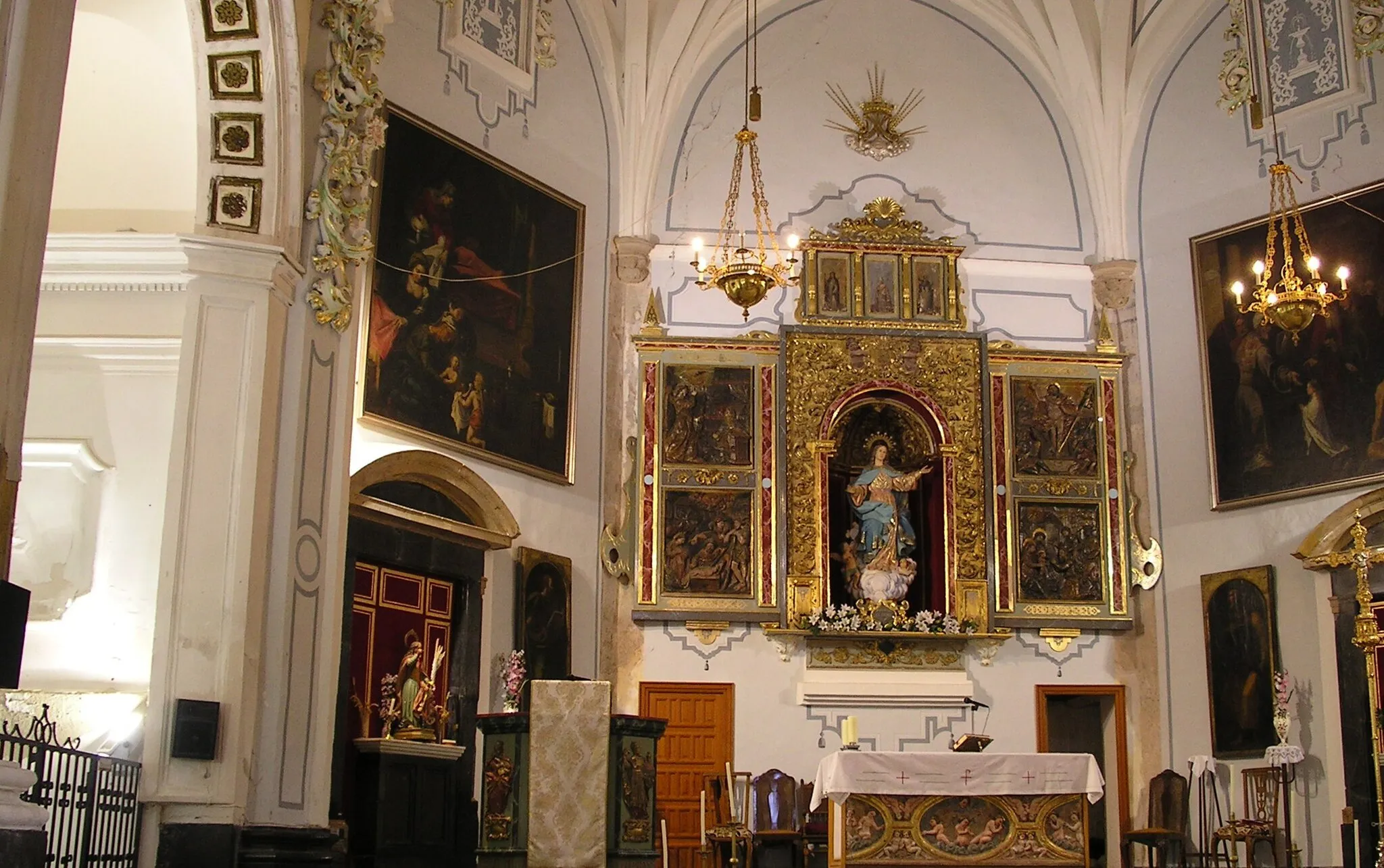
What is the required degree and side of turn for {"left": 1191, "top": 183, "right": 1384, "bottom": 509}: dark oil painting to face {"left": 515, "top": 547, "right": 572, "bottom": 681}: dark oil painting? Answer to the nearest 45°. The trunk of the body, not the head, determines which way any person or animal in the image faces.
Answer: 0° — it already faces it

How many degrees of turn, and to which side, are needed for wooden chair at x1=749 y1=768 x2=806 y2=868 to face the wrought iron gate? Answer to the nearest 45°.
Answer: approximately 45° to its right

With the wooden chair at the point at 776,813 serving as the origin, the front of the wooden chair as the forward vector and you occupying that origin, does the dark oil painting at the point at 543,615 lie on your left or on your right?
on your right

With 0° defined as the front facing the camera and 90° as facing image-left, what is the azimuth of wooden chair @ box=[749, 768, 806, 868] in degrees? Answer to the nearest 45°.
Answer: approximately 0°

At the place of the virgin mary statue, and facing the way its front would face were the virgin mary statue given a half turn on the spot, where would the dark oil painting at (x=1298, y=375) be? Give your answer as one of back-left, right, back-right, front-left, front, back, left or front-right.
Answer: right

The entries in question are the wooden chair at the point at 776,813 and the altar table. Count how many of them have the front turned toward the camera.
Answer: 2

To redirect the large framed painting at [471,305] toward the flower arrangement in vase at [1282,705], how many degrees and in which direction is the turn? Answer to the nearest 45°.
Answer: approximately 45° to its left
